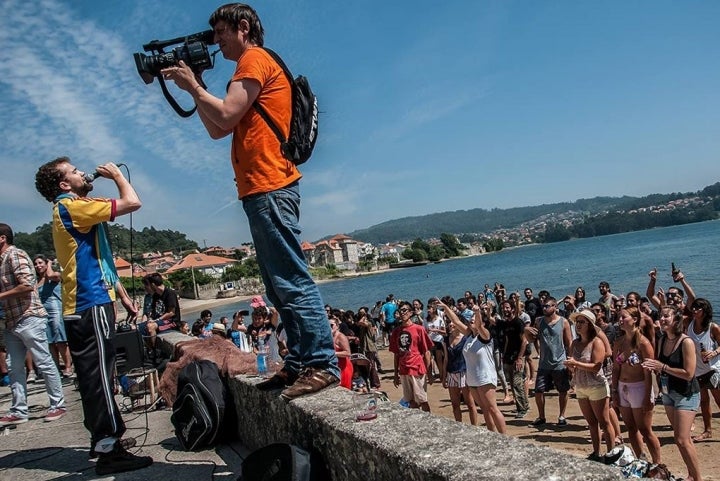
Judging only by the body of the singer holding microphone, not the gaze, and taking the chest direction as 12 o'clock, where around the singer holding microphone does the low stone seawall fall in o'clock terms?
The low stone seawall is roughly at 2 o'clock from the singer holding microphone.

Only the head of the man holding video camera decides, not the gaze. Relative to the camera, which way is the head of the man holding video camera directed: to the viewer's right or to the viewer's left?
to the viewer's left

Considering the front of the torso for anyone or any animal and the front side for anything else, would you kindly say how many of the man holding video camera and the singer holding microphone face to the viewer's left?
1

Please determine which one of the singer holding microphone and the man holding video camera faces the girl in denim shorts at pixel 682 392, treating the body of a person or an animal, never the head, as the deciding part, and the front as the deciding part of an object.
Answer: the singer holding microphone

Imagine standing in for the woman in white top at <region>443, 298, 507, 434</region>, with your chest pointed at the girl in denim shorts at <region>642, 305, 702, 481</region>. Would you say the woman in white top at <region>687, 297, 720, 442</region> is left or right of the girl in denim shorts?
left

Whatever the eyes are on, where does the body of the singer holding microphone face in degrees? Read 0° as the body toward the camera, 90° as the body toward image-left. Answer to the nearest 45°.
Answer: approximately 270°

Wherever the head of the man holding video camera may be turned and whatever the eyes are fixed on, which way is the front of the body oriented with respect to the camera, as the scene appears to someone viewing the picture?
to the viewer's left

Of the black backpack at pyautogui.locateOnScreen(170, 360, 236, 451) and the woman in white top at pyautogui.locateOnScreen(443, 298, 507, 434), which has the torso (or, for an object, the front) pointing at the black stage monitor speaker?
the woman in white top

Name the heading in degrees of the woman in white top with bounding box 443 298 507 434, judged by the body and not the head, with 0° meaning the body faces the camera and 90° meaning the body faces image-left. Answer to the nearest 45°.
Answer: approximately 45°

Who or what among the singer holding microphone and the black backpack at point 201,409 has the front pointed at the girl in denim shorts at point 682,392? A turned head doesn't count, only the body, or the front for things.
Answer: the singer holding microphone
